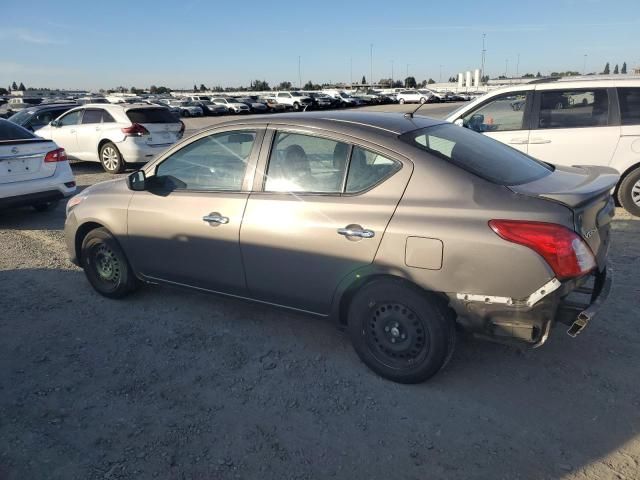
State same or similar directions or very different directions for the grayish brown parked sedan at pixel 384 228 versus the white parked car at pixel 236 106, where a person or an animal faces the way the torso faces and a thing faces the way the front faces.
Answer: very different directions

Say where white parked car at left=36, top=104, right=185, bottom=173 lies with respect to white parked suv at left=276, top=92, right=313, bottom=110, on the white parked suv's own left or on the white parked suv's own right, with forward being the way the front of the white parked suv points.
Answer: on the white parked suv's own right

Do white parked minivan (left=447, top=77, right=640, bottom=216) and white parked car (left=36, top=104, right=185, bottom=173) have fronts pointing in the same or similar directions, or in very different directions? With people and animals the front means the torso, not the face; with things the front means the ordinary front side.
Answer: same or similar directions

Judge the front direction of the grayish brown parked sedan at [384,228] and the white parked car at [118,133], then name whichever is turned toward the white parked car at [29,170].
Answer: the grayish brown parked sedan

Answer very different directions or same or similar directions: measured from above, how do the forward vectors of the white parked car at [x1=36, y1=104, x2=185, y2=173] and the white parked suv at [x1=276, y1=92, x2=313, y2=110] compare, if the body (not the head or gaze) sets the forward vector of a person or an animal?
very different directions

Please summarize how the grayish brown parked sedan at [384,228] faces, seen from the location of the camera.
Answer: facing away from the viewer and to the left of the viewer

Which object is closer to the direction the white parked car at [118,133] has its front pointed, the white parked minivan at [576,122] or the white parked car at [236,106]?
the white parked car

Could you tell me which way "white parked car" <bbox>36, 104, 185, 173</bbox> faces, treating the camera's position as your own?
facing away from the viewer and to the left of the viewer

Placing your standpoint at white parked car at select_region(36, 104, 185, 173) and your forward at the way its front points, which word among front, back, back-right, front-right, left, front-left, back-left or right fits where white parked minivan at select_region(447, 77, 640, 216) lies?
back

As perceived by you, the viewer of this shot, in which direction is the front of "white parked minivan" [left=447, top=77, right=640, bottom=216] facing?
facing to the left of the viewer

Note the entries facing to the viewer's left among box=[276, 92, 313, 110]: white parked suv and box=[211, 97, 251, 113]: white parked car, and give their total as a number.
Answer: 0

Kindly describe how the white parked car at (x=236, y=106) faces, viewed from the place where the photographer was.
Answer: facing the viewer and to the right of the viewer

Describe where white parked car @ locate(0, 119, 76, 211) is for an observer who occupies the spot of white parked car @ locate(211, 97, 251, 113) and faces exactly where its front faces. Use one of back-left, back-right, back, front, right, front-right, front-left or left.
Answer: front-right

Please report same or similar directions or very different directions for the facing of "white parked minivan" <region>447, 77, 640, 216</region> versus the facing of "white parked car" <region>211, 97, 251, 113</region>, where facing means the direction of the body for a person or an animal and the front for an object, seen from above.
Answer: very different directions

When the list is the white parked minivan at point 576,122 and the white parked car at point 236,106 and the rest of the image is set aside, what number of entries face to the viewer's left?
1

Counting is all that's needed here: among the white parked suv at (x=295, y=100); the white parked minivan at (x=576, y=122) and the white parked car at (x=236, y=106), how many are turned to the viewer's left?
1

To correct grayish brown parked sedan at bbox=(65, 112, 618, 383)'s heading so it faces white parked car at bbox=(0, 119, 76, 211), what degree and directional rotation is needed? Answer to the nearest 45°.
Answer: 0° — it already faces it
